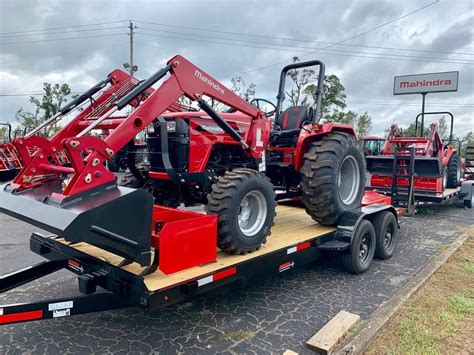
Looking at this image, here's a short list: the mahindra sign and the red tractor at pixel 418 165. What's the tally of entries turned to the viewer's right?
0

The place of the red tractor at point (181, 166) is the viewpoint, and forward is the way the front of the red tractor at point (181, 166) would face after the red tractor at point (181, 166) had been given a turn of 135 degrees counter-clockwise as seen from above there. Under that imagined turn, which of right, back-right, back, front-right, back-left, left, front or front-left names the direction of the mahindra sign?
front-left

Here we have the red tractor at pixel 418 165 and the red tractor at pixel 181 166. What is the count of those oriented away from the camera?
0

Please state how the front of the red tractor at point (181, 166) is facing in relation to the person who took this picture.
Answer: facing the viewer and to the left of the viewer

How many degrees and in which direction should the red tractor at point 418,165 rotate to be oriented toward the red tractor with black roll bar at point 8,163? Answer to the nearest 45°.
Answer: approximately 45° to its right

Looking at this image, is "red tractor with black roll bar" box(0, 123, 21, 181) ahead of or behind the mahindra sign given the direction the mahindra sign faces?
ahead

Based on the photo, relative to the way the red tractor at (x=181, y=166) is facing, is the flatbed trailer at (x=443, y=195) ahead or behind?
behind

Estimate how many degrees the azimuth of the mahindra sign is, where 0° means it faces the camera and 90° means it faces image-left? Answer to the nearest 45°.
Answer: approximately 0°

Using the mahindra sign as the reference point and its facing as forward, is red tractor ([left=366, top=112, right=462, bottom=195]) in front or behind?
in front

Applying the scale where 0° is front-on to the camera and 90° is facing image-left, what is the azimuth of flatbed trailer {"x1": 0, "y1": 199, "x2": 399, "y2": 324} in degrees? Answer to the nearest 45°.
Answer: approximately 45°

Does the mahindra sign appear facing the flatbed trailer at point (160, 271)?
yes
